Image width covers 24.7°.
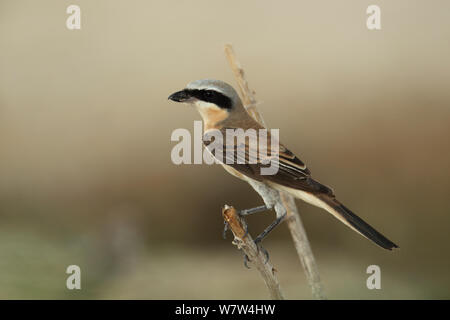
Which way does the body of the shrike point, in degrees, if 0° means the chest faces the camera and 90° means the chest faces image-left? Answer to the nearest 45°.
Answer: approximately 90°
